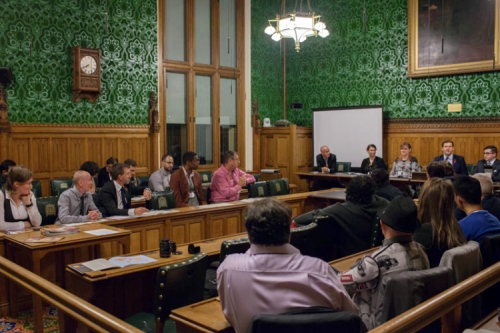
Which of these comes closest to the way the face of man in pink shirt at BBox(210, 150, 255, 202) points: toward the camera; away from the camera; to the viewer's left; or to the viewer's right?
to the viewer's right

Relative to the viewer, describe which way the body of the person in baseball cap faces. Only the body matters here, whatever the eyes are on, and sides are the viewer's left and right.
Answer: facing away from the viewer and to the left of the viewer

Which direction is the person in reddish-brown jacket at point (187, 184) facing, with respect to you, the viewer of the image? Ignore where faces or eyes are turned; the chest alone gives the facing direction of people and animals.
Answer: facing the viewer and to the right of the viewer

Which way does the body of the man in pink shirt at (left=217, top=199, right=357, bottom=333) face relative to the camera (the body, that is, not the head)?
away from the camera

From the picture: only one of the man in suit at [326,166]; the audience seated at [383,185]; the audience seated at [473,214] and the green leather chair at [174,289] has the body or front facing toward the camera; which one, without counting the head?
the man in suit

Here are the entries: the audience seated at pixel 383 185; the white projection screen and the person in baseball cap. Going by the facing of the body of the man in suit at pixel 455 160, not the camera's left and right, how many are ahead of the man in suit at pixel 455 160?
2

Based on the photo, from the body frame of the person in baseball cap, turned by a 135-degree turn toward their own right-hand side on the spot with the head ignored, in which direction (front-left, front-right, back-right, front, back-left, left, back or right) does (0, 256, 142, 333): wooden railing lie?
back-right

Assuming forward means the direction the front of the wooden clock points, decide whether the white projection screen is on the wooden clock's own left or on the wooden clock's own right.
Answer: on the wooden clock's own left

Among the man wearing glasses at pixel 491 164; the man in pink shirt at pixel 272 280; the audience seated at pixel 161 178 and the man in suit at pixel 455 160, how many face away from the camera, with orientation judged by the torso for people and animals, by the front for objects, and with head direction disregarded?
1

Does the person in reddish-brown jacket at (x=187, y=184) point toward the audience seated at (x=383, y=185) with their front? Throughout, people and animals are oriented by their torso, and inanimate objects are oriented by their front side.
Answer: yes

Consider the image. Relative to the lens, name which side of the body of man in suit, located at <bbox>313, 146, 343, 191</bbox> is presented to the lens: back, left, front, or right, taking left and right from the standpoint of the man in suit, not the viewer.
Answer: front

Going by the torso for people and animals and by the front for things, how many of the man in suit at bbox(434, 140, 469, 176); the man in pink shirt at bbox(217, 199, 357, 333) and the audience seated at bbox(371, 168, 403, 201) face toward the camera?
1

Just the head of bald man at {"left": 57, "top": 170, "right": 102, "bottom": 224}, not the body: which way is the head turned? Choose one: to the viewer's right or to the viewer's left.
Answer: to the viewer's right

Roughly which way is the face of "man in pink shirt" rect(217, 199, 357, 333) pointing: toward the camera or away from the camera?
away from the camera

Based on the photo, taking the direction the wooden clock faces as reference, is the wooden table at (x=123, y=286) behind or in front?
in front

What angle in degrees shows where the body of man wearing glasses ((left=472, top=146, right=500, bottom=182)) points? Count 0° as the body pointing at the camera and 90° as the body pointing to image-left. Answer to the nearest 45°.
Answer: approximately 45°

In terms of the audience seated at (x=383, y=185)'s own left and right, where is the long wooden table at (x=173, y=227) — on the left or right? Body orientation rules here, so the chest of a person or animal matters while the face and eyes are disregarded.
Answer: on their left

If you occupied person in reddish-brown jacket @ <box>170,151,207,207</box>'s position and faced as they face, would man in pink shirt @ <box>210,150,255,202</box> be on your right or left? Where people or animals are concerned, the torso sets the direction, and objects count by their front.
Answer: on your left

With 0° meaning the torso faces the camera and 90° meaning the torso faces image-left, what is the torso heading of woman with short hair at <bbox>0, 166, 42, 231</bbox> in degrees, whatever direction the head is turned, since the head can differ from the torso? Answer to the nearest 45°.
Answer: approximately 315°

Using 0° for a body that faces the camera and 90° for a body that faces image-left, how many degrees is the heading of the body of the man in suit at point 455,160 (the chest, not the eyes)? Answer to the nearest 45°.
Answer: approximately 0°

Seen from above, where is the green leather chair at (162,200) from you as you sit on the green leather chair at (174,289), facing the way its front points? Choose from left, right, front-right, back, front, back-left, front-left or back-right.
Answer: front-right
